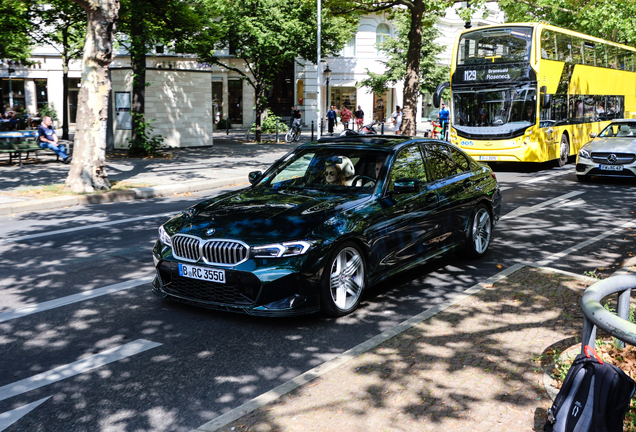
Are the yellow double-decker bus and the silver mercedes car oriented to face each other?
no

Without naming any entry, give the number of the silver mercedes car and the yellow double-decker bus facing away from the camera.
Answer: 0

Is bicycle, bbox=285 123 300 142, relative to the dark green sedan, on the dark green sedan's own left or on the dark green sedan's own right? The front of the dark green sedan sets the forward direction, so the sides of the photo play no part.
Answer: on the dark green sedan's own right

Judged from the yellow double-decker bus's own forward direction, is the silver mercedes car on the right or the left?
on its left

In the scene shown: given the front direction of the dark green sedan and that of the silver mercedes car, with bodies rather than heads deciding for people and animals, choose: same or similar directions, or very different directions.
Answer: same or similar directions

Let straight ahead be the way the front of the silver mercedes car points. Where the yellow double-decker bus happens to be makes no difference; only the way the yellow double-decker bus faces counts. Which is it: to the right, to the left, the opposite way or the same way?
the same way

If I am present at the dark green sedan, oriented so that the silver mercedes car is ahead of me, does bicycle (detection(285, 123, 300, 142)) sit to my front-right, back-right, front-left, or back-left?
front-left

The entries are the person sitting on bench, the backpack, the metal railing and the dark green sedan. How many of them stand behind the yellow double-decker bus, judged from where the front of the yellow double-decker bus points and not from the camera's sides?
0

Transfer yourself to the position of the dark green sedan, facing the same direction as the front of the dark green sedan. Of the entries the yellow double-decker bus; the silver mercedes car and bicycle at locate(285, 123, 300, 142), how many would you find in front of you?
0

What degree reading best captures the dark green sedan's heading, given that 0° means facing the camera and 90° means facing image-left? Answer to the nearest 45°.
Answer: approximately 45°

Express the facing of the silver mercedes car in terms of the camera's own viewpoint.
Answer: facing the viewer and to the left of the viewer

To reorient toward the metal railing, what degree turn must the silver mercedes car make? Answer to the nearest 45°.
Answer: approximately 45° to its left
